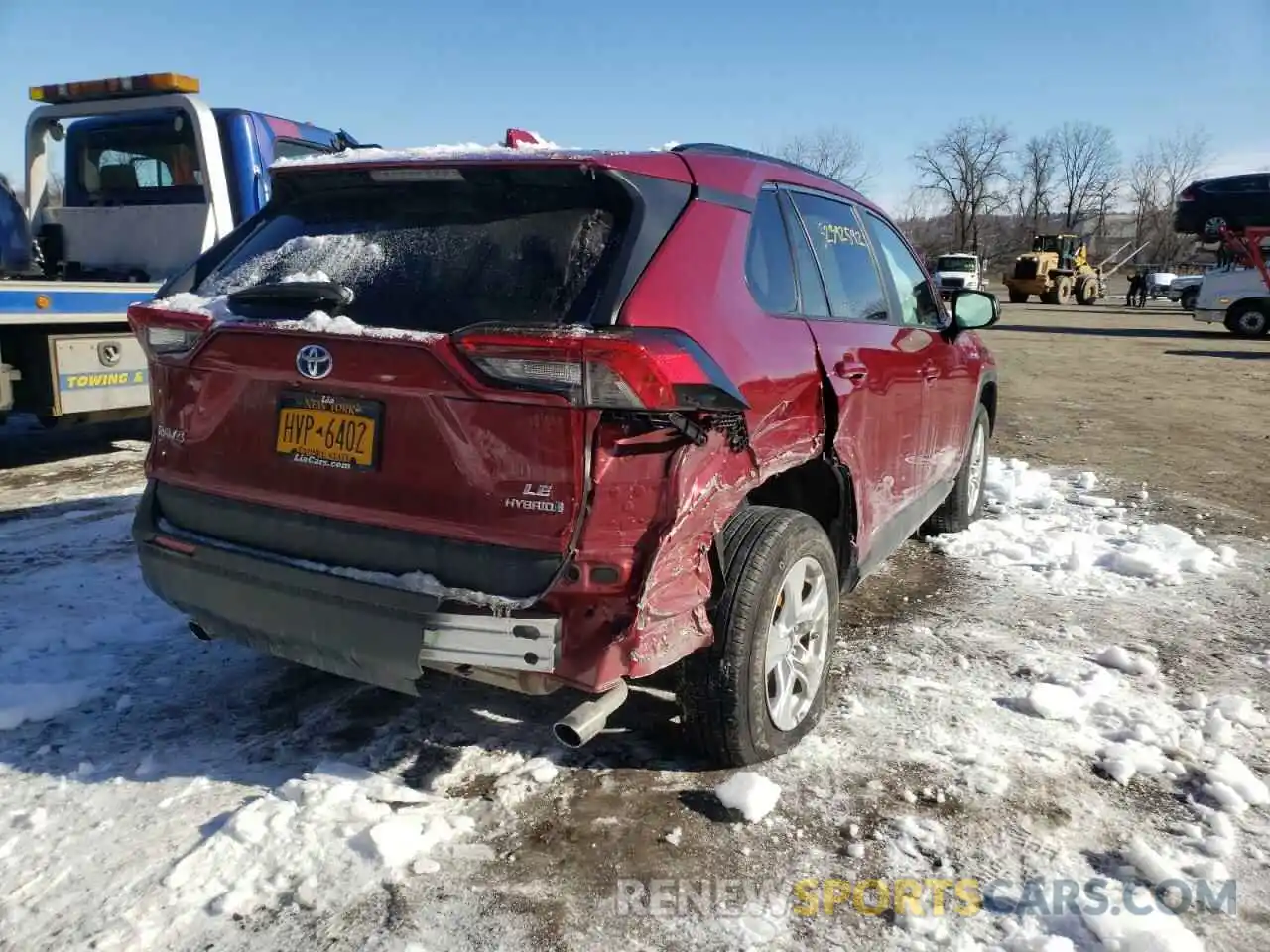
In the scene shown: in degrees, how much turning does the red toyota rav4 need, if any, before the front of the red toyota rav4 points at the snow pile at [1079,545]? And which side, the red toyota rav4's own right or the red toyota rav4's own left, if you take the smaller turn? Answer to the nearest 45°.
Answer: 0° — it already faces it

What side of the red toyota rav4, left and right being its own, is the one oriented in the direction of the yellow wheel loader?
front

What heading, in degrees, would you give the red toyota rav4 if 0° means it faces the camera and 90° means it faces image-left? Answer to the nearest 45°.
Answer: approximately 225°

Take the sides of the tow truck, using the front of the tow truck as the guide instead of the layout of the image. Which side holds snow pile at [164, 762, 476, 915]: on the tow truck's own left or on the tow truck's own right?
on the tow truck's own right

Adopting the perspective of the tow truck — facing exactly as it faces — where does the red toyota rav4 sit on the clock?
The red toyota rav4 is roughly at 4 o'clock from the tow truck.

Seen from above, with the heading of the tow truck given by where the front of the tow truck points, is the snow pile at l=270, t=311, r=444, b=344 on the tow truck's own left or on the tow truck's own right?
on the tow truck's own right

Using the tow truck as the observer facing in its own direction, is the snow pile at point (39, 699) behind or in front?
behind

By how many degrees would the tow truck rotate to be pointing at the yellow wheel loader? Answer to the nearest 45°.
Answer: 0° — it already faces it

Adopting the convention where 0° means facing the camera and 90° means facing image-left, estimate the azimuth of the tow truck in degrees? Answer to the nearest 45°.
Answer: approximately 225°
